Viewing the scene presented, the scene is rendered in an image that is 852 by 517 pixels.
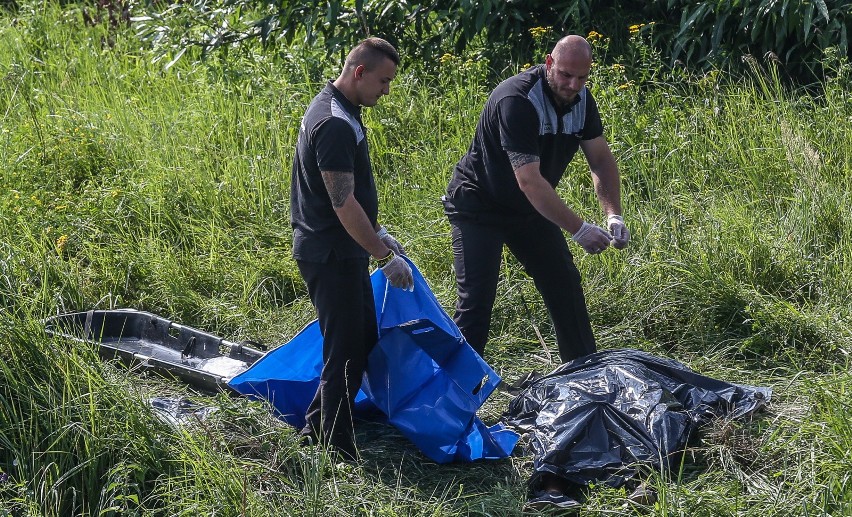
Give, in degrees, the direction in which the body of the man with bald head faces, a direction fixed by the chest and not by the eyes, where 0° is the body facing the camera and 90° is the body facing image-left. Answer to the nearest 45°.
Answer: approximately 315°

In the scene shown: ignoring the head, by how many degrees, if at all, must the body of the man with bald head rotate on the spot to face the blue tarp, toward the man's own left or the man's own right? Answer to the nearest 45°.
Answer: approximately 90° to the man's own right

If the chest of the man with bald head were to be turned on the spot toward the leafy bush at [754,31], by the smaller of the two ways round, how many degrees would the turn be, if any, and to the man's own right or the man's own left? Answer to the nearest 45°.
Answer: approximately 90° to the man's own left

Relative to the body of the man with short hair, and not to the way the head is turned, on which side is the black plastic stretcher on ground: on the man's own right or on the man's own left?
on the man's own left

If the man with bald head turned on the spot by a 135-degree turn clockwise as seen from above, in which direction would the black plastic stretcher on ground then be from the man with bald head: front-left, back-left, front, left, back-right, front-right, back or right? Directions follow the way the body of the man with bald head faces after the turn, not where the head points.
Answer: front

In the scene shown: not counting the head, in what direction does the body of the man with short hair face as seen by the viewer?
to the viewer's right

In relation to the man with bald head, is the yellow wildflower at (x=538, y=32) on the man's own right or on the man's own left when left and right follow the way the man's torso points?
on the man's own left
